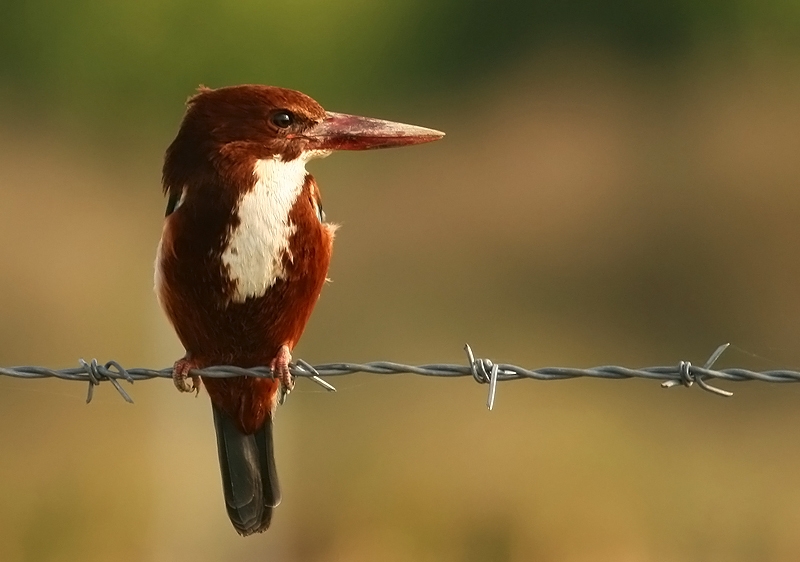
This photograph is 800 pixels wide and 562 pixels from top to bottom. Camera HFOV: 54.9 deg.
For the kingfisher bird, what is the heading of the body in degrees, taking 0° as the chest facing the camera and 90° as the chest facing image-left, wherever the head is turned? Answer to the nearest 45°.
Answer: approximately 0°
